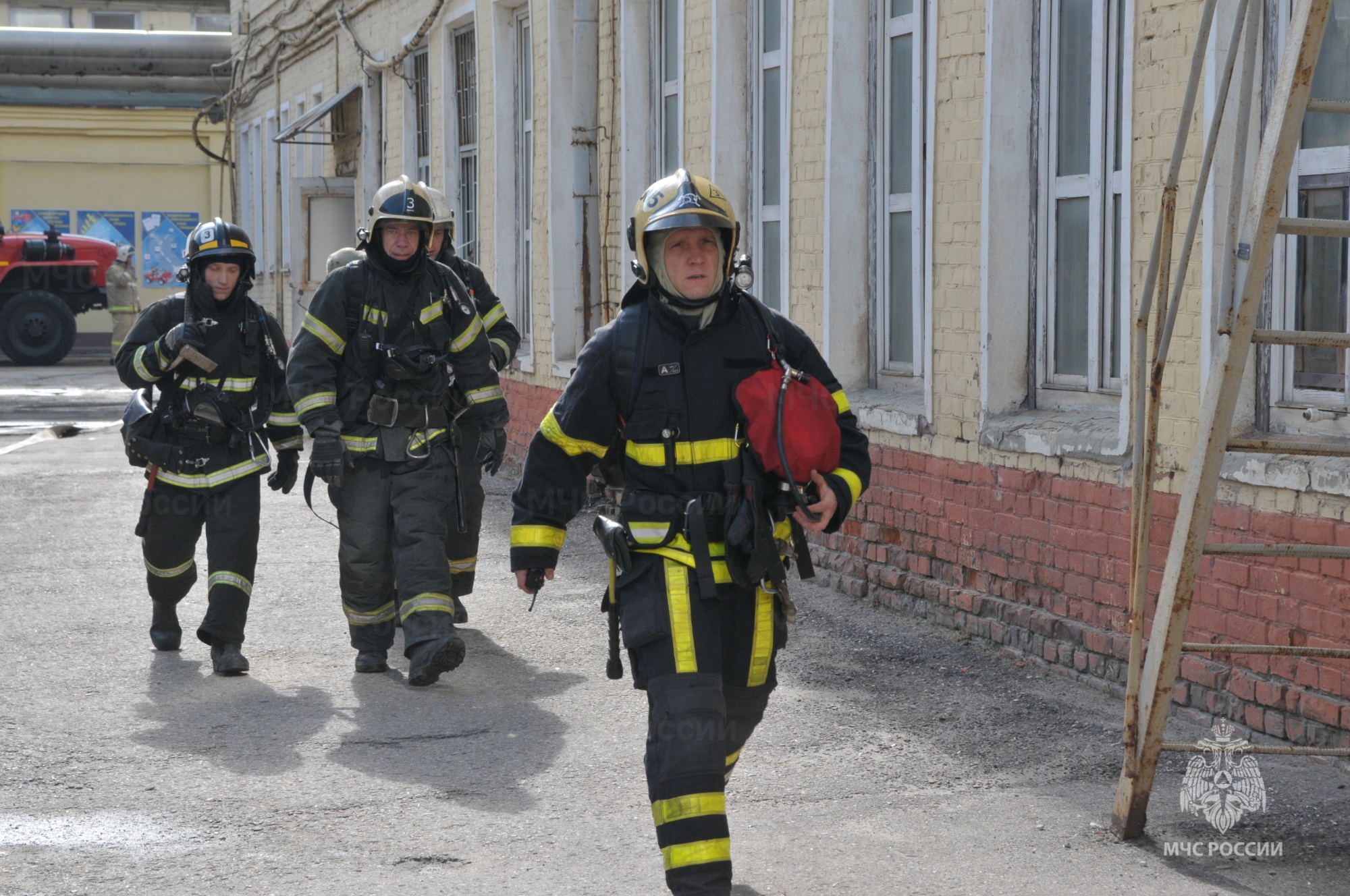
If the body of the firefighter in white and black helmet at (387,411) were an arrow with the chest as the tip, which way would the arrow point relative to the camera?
toward the camera

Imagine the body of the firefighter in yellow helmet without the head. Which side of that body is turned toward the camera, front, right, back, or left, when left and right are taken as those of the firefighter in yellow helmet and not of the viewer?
front

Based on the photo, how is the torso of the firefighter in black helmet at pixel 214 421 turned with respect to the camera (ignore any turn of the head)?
toward the camera

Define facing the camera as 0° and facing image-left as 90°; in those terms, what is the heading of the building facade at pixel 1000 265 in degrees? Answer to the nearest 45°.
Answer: approximately 45°

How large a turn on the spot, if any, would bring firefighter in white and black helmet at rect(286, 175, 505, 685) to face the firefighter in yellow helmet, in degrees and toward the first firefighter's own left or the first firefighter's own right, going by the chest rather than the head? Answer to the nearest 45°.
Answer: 0° — they already face them

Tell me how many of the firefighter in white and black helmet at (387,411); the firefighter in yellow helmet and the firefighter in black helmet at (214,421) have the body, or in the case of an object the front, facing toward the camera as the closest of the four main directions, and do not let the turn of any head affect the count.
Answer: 3

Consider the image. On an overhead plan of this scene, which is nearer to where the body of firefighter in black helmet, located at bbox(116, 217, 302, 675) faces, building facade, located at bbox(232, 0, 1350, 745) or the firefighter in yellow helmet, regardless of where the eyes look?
the firefighter in yellow helmet

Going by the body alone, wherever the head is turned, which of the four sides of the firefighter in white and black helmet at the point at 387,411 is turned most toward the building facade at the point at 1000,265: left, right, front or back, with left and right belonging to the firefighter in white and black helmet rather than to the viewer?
left

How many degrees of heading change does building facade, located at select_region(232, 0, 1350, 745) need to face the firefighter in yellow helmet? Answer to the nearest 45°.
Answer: approximately 45° to its left

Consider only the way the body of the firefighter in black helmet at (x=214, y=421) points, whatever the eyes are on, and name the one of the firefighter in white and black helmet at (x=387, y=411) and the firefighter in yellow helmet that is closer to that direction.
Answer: the firefighter in yellow helmet
